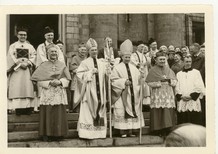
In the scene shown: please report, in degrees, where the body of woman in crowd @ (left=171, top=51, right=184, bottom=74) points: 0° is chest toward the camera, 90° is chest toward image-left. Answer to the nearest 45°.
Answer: approximately 45°
